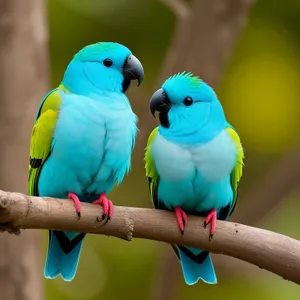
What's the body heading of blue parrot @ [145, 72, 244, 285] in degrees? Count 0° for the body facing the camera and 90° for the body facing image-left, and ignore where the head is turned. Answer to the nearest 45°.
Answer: approximately 0°

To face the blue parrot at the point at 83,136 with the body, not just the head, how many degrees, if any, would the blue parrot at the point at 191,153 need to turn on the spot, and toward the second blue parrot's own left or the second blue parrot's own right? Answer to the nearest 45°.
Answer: approximately 90° to the second blue parrot's own right

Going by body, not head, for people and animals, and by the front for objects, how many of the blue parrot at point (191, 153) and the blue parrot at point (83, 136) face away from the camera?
0

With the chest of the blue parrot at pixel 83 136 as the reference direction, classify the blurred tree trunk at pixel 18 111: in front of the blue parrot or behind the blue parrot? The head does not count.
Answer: behind

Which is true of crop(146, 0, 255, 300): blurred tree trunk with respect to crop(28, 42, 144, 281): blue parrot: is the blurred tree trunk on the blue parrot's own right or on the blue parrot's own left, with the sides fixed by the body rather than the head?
on the blue parrot's own left

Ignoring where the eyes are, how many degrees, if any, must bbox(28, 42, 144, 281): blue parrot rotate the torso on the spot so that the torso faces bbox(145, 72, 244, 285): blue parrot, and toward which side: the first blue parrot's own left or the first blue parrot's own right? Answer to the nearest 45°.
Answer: approximately 45° to the first blue parrot's own left

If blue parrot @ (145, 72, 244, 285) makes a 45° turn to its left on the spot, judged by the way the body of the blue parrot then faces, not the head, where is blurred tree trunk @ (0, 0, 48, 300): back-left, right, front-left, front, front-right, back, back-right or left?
back

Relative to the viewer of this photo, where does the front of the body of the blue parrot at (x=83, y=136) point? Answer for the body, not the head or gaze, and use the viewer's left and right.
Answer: facing the viewer and to the right of the viewer
